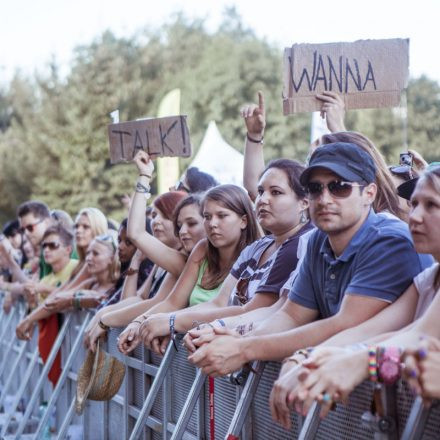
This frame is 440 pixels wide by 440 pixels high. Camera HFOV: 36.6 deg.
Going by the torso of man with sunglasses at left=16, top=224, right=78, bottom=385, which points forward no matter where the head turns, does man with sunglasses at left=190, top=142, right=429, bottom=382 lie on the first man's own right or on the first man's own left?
on the first man's own left

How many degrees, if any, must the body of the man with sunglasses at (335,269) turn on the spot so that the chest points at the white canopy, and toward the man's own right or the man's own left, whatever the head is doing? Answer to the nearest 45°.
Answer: approximately 135° to the man's own right

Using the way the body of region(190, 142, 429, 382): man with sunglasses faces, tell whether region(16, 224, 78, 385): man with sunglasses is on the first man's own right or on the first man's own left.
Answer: on the first man's own right

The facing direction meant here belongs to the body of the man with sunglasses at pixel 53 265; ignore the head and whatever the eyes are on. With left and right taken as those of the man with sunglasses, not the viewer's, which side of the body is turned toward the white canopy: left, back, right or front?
back

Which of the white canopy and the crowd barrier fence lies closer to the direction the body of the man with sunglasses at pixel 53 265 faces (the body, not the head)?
the crowd barrier fence

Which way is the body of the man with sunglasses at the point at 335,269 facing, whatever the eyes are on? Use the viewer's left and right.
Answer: facing the viewer and to the left of the viewer

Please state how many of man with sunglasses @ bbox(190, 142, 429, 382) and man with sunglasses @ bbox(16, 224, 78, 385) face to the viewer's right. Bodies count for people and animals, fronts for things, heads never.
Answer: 0

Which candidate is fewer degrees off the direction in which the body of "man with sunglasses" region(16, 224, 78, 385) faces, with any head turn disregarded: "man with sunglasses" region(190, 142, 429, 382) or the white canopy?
the man with sunglasses
